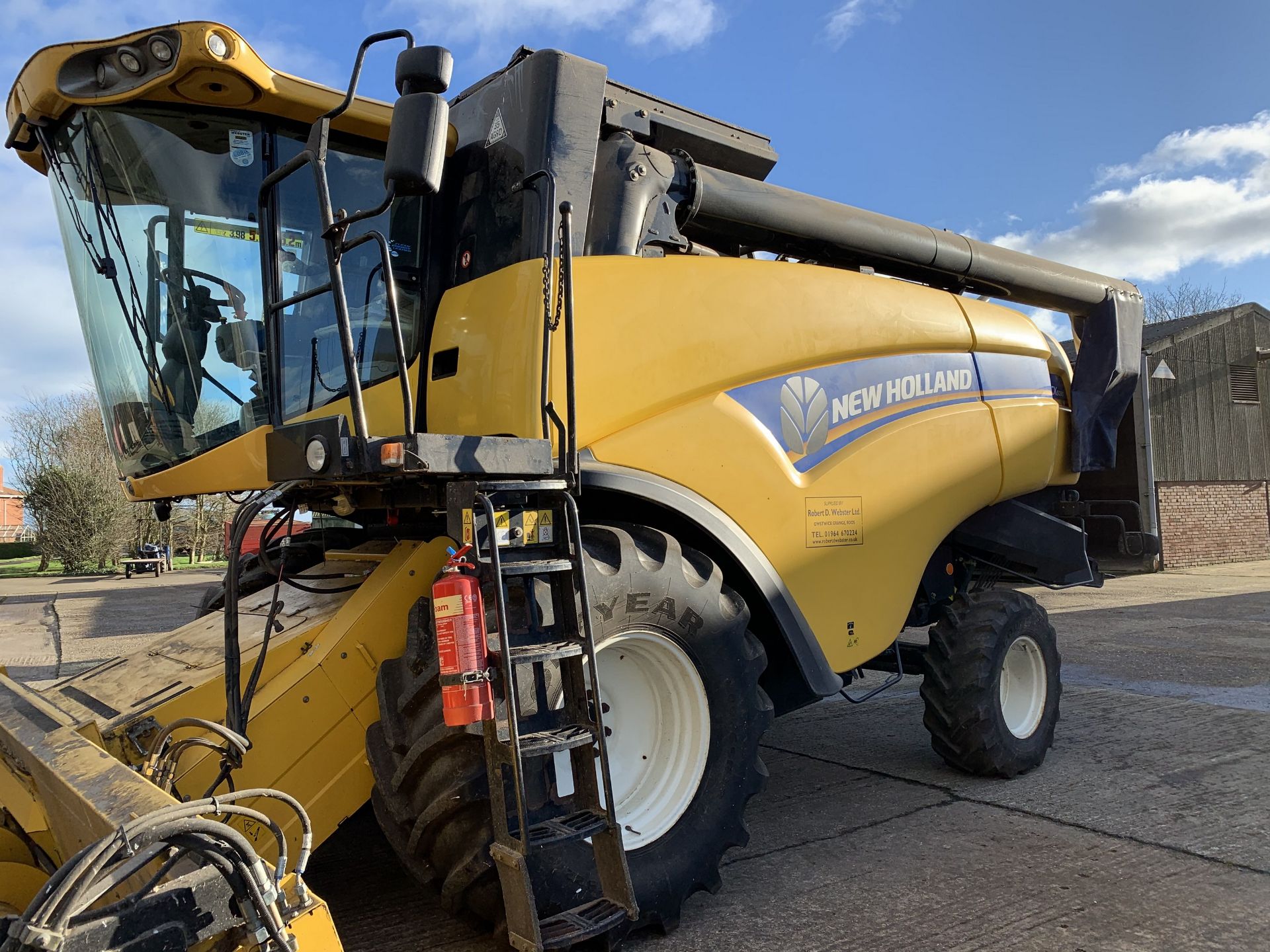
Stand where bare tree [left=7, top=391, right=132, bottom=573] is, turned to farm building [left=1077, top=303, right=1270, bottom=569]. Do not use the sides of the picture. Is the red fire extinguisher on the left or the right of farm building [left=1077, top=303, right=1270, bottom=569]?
right

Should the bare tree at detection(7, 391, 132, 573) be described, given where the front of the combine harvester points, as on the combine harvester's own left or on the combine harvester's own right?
on the combine harvester's own right

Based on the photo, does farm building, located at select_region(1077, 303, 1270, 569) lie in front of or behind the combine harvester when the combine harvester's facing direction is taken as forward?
behind

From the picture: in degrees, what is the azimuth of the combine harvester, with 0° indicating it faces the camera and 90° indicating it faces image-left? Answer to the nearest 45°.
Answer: approximately 45°
